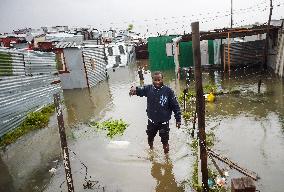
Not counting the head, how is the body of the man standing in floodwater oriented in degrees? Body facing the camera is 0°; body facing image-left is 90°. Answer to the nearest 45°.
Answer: approximately 0°

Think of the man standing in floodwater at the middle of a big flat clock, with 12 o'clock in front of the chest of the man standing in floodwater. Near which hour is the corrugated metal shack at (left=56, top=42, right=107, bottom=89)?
The corrugated metal shack is roughly at 5 o'clock from the man standing in floodwater.

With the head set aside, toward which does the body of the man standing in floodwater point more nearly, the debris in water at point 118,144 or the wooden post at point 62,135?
the wooden post

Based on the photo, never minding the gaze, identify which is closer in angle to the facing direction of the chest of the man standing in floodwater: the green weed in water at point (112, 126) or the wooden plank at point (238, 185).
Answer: the wooden plank

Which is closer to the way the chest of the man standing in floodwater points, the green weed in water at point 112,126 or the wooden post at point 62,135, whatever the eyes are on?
the wooden post

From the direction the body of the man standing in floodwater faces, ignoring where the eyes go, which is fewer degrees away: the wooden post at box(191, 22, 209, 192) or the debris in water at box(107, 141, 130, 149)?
the wooden post

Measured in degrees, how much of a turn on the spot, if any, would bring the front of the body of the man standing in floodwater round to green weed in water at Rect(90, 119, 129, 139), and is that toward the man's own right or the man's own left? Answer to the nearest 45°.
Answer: approximately 135° to the man's own right

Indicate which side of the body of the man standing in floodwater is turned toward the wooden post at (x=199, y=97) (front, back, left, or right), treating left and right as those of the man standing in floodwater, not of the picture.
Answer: front

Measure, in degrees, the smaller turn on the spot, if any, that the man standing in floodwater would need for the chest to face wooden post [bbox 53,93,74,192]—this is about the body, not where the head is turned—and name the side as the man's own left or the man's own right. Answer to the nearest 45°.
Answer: approximately 45° to the man's own right
